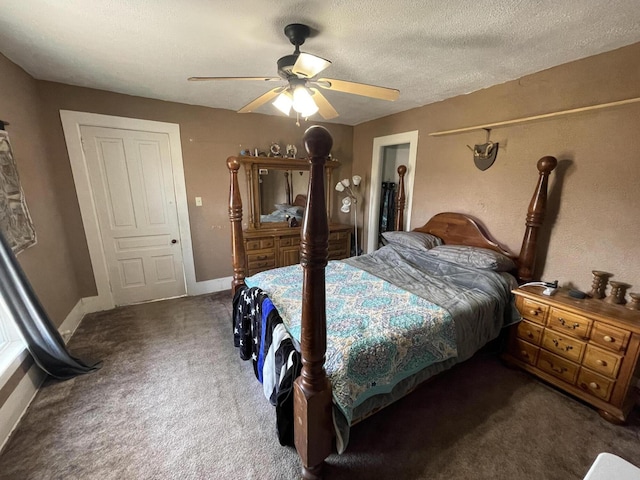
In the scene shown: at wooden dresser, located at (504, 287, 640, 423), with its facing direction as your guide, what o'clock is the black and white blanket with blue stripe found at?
The black and white blanket with blue stripe is roughly at 12 o'clock from the wooden dresser.

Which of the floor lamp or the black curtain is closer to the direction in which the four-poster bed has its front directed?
the black curtain

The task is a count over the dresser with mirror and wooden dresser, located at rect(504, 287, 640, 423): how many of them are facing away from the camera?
0

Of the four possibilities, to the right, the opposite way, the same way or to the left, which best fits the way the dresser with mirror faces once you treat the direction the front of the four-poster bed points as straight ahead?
to the left

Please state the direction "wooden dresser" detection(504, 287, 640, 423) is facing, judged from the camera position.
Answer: facing the viewer and to the left of the viewer

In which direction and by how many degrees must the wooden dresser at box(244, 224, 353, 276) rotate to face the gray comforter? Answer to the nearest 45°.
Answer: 0° — it already faces it

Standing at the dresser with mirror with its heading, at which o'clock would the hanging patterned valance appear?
The hanging patterned valance is roughly at 3 o'clock from the dresser with mirror.

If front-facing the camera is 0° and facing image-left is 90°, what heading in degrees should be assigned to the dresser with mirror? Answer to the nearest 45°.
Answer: approximately 315°

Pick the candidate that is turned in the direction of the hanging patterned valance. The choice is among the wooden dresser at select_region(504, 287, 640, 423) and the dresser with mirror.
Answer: the wooden dresser

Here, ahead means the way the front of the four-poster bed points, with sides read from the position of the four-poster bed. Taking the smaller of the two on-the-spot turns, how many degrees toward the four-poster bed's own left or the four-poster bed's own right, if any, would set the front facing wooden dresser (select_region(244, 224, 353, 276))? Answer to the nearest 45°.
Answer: approximately 90° to the four-poster bed's own right

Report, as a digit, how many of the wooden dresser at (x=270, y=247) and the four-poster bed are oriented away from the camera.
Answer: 0

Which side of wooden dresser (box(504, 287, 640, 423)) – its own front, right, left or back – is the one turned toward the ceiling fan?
front

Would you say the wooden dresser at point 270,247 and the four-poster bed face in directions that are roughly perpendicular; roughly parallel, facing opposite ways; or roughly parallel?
roughly perpendicular

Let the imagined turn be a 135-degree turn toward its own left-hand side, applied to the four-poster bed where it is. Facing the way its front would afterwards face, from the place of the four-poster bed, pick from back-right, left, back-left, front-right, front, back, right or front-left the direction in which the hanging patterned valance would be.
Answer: back
